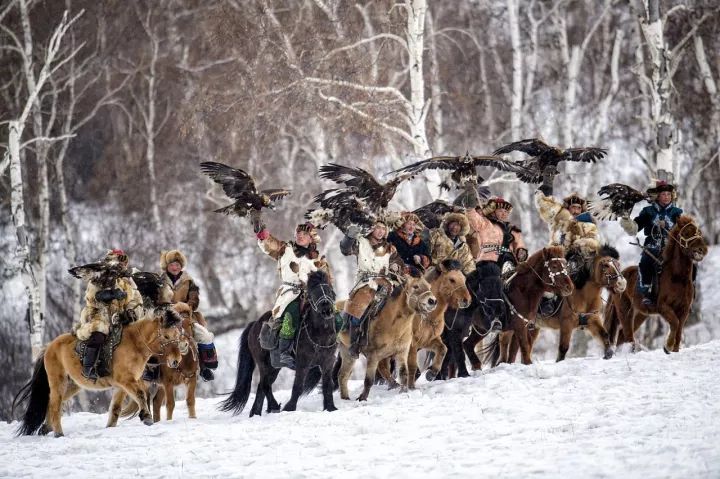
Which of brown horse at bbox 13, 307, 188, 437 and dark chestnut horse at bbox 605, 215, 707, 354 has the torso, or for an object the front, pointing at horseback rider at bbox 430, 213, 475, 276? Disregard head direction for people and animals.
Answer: the brown horse

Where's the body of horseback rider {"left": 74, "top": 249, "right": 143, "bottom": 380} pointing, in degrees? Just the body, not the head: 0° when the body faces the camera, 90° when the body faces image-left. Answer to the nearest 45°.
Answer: approximately 315°

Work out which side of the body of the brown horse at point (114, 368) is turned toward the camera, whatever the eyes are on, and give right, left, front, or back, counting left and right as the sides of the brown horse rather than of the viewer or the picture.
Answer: right

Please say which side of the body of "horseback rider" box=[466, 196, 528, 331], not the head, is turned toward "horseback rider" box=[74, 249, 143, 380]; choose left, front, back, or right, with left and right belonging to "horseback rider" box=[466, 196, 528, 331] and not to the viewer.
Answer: right

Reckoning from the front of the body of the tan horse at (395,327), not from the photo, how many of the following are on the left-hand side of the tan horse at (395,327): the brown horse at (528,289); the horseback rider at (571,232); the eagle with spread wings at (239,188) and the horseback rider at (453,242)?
3

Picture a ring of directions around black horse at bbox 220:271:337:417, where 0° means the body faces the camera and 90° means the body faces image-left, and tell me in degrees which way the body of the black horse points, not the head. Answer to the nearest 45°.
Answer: approximately 315°

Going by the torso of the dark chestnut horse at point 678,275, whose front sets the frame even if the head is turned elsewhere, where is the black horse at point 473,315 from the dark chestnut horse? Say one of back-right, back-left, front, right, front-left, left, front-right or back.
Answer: back-right

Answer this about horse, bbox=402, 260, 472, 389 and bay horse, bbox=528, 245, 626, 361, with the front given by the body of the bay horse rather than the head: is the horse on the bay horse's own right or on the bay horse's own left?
on the bay horse's own right

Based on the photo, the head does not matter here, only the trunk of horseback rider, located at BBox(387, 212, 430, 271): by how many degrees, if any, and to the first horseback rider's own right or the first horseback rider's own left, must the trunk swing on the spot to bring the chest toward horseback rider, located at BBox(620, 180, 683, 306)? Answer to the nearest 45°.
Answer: approximately 45° to the first horseback rider's own left
